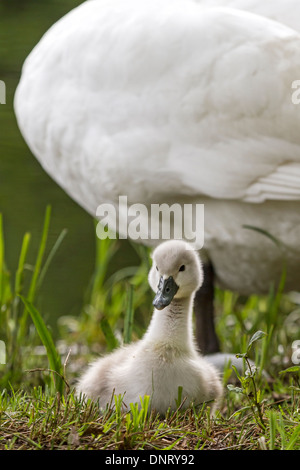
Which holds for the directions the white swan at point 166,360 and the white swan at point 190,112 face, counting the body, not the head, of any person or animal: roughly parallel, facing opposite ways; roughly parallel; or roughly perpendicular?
roughly perpendicular

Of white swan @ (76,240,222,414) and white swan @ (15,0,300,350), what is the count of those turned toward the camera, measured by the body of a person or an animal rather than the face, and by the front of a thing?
1

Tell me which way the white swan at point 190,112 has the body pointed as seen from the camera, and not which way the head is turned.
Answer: to the viewer's left

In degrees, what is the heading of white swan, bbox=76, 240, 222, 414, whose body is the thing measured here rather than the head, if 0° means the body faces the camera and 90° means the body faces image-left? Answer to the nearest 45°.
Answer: approximately 0°
